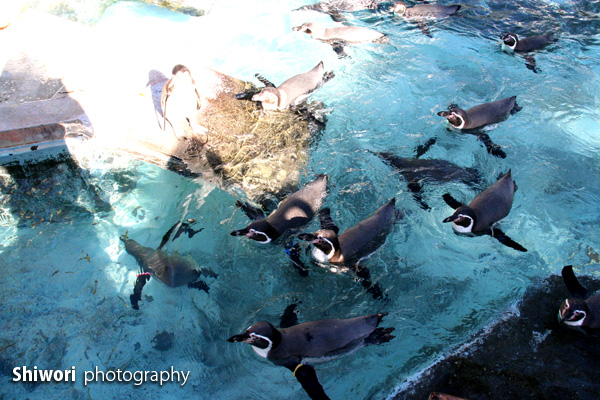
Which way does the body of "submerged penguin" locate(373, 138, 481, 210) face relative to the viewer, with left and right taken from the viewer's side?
facing to the left of the viewer

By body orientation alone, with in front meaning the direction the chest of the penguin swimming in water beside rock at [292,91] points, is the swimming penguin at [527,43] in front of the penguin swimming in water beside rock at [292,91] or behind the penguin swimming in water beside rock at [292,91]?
behind

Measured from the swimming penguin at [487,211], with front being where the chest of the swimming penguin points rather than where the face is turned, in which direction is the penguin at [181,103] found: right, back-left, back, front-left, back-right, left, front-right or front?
front-right

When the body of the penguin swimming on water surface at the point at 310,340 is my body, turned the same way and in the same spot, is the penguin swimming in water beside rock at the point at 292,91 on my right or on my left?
on my right

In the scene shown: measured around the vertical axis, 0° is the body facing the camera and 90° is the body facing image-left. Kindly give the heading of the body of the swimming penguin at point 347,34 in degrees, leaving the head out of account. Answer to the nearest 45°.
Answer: approximately 90°

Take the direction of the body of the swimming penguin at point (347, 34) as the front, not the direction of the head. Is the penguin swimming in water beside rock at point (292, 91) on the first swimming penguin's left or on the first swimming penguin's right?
on the first swimming penguin's left

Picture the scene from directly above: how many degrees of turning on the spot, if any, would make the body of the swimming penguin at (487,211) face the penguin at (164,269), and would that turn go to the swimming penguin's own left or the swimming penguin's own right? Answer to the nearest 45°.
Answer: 0° — it already faces it

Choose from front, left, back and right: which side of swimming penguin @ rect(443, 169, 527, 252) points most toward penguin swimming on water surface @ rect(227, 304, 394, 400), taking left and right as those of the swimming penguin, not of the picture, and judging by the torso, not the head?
front

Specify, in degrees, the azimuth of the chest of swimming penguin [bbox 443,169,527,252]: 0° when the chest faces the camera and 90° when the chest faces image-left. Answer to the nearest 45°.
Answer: approximately 45°

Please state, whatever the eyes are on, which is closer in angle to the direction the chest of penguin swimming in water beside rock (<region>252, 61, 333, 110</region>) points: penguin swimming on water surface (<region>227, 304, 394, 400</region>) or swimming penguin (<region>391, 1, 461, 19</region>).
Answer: the penguin swimming on water surface
